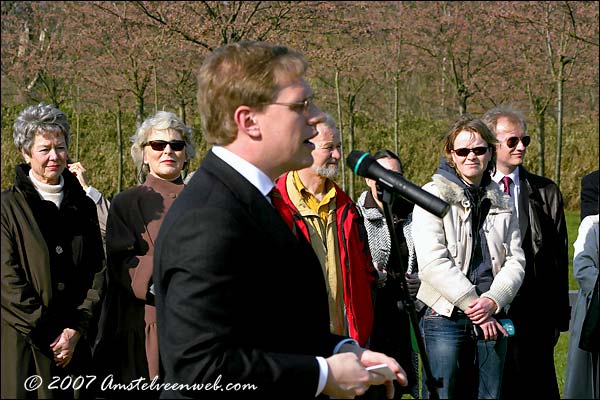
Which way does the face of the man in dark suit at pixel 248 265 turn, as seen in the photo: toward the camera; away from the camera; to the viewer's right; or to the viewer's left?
to the viewer's right

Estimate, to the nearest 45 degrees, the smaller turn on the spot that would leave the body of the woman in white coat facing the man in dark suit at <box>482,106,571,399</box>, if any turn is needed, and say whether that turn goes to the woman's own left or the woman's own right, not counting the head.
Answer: approximately 135° to the woman's own left

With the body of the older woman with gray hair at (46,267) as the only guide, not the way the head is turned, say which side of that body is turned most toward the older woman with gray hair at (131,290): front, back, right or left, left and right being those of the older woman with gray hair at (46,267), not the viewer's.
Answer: left

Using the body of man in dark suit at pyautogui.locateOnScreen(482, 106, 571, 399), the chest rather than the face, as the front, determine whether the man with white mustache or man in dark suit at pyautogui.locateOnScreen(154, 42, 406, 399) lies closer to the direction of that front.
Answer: the man in dark suit

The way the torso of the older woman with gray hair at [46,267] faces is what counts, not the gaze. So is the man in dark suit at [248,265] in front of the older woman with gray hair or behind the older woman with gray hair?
in front

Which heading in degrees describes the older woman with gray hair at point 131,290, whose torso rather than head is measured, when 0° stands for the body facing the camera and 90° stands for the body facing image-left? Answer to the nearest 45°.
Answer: approximately 315°

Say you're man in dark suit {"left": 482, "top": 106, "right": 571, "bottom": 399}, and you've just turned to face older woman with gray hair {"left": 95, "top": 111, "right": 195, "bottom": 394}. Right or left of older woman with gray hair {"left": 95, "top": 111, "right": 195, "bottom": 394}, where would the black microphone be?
left

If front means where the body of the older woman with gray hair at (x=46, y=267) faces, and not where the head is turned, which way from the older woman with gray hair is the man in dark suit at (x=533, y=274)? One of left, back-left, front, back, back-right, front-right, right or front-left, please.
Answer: front-left

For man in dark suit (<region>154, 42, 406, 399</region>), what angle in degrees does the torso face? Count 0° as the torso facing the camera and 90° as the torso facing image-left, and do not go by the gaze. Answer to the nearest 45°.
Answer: approximately 270°

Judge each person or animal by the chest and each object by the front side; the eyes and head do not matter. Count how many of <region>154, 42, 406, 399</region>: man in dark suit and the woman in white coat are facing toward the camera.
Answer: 1
